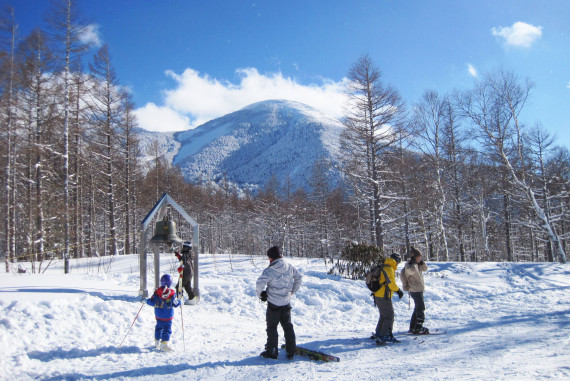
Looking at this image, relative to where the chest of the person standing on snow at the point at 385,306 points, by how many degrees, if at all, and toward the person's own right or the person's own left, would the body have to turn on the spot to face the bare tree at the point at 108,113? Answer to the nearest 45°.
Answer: approximately 135° to the person's own left

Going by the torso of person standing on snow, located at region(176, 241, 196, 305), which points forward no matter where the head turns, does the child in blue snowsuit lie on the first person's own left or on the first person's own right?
on the first person's own left

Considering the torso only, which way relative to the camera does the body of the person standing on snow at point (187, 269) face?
to the viewer's left

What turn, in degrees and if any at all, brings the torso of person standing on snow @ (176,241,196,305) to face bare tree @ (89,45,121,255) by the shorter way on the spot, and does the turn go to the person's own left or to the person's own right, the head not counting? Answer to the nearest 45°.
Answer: approximately 90° to the person's own right

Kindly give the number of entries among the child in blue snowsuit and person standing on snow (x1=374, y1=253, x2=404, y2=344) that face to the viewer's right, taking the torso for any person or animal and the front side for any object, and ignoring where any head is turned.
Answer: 1

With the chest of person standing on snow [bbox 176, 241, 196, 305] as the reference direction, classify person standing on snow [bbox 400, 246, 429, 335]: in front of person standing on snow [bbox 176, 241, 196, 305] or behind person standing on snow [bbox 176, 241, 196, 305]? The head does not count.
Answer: behind
